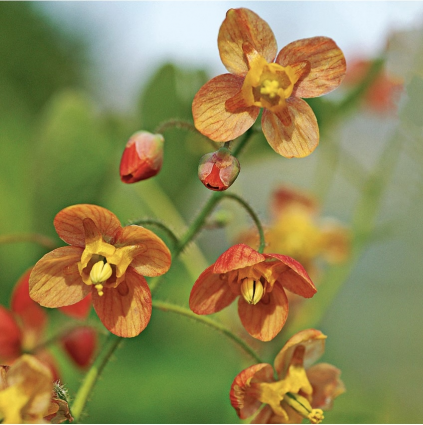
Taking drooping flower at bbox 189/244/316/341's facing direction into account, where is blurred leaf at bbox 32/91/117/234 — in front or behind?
behind

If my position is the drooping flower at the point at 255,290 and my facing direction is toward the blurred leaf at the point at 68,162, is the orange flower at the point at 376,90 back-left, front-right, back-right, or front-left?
front-right

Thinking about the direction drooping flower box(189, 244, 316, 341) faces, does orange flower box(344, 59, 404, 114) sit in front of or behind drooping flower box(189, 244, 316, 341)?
behind

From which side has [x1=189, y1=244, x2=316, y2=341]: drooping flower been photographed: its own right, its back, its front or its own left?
front

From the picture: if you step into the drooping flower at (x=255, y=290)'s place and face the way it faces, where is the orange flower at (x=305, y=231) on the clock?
The orange flower is roughly at 6 o'clock from the drooping flower.

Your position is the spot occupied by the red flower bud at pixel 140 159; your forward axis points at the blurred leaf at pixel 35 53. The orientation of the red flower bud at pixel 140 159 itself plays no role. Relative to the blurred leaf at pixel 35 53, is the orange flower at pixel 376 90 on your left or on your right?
right
